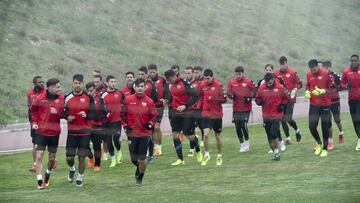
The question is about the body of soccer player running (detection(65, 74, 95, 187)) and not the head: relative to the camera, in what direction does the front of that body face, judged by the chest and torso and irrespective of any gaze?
toward the camera

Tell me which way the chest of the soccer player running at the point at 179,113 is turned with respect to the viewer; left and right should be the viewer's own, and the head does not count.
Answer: facing the viewer and to the left of the viewer

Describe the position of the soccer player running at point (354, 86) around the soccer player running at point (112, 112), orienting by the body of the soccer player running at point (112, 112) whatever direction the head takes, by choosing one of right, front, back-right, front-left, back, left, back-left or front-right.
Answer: left

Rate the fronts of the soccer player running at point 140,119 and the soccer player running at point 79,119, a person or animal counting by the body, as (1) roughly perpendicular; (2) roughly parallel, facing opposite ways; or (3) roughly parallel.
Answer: roughly parallel

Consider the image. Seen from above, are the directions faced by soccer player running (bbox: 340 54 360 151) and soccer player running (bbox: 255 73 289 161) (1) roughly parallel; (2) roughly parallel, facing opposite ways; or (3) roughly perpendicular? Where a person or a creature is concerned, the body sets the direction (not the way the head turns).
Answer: roughly parallel

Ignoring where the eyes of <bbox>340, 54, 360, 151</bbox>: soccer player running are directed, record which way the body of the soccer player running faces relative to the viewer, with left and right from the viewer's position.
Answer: facing the viewer

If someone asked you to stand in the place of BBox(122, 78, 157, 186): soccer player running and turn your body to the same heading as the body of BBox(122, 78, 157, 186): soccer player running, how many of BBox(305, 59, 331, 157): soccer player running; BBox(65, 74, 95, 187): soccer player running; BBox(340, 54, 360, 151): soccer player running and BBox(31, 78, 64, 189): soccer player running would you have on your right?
2

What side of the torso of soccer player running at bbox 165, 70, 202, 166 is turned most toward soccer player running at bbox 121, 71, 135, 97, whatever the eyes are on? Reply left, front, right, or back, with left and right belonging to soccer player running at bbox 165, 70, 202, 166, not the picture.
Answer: right

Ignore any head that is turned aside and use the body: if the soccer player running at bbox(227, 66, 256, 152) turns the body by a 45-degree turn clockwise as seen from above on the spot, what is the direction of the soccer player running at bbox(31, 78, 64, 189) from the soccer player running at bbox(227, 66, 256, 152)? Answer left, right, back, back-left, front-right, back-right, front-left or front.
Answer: front

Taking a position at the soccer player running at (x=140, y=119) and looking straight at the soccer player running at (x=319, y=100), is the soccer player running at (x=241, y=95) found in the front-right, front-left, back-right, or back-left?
front-left

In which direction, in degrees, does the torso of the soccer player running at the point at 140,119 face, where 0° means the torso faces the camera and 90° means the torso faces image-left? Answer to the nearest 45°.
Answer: approximately 0°

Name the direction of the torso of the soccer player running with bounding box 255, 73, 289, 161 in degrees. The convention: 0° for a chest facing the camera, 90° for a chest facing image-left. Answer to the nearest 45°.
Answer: approximately 0°

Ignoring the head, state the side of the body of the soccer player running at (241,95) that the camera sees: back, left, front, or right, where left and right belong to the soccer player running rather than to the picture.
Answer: front
